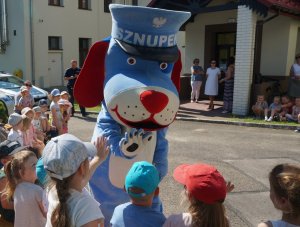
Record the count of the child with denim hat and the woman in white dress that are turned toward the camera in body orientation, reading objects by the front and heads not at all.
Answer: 1

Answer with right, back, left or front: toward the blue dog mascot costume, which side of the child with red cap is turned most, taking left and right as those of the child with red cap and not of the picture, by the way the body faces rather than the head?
front

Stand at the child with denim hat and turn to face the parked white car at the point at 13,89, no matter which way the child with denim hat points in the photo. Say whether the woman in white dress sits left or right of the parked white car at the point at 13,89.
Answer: right

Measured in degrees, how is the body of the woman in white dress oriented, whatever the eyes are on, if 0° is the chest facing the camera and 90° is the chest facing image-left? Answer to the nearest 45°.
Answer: approximately 0°

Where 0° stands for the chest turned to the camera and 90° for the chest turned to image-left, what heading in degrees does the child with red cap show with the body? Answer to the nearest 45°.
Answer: approximately 135°

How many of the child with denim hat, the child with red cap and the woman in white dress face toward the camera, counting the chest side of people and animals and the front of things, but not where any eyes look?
1

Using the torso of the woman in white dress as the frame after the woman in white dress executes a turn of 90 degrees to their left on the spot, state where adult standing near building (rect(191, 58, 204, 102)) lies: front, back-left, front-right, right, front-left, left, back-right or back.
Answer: back-left

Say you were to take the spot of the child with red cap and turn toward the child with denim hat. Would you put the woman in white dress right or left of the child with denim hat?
right

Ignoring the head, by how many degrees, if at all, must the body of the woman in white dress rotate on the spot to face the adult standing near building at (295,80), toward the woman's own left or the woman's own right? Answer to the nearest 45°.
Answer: approximately 90° to the woman's own left

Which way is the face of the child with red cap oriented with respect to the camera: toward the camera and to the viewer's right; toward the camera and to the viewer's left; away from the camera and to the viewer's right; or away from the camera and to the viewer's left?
away from the camera and to the viewer's left

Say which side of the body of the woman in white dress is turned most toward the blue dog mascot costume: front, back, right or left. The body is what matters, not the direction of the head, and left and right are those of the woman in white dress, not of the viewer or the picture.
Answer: front
